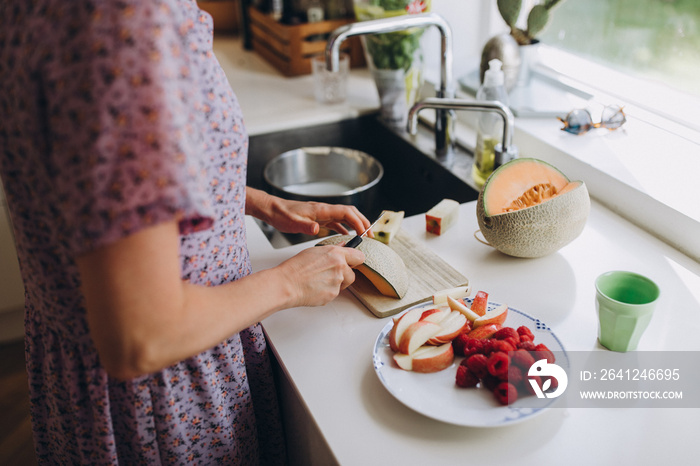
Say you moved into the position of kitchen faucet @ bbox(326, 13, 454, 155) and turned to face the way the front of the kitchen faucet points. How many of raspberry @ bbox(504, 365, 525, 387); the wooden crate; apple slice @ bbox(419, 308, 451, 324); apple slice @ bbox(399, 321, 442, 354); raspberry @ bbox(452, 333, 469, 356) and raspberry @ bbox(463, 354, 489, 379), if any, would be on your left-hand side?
5

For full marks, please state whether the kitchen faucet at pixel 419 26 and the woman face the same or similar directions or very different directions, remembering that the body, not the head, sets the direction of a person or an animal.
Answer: very different directions

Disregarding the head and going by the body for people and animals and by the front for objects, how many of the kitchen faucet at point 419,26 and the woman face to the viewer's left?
1

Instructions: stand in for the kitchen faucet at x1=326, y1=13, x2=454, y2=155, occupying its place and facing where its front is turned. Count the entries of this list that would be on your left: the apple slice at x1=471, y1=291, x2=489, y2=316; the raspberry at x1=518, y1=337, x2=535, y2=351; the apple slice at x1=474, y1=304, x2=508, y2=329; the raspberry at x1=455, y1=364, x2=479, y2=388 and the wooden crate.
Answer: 4

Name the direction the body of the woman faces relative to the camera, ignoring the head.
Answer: to the viewer's right

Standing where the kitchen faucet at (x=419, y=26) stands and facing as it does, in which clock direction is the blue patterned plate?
The blue patterned plate is roughly at 9 o'clock from the kitchen faucet.

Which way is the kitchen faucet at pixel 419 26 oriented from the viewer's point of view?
to the viewer's left

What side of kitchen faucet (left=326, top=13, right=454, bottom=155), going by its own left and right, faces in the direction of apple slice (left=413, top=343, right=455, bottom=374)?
left
